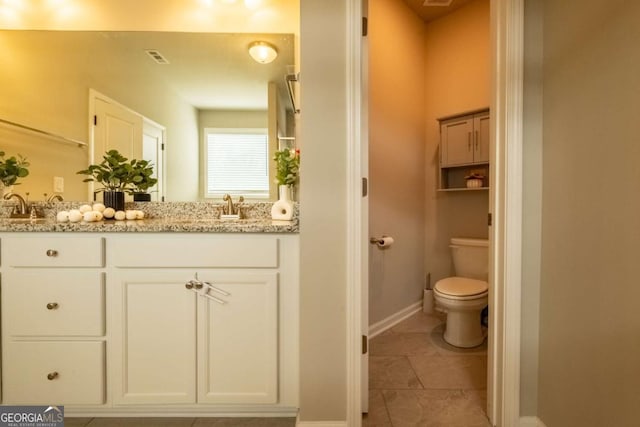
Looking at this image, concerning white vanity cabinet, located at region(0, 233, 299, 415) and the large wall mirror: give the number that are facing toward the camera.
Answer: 2

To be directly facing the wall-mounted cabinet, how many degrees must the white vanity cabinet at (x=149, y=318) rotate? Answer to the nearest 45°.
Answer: approximately 90° to its left

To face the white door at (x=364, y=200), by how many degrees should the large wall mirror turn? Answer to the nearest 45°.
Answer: approximately 45° to its left

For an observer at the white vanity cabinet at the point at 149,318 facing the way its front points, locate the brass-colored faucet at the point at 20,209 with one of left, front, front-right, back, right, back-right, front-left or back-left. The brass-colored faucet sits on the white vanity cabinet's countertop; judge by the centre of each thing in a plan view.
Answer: back-right

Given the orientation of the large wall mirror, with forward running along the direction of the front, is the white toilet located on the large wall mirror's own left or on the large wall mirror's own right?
on the large wall mirror's own left

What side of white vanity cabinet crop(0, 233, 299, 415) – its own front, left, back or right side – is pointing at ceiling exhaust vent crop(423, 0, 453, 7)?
left

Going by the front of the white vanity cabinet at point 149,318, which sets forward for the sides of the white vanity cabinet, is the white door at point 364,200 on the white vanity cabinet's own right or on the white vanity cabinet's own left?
on the white vanity cabinet's own left

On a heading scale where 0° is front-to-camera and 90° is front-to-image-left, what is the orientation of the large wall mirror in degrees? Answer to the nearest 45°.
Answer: approximately 0°

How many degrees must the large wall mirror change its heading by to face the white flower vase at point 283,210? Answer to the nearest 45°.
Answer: approximately 45° to its left
